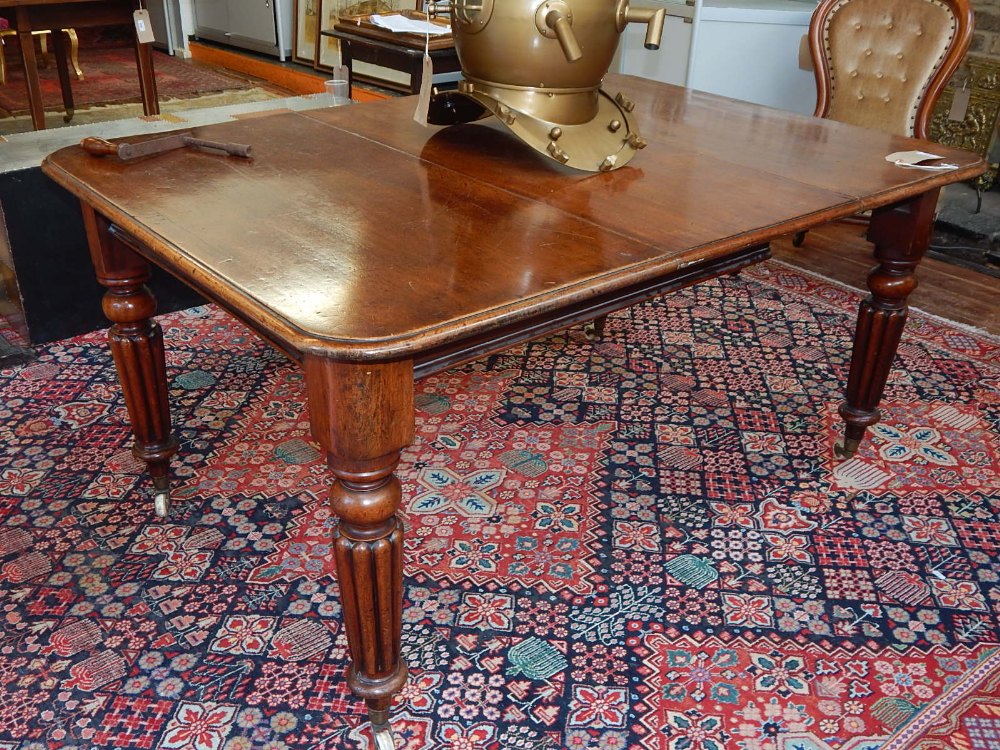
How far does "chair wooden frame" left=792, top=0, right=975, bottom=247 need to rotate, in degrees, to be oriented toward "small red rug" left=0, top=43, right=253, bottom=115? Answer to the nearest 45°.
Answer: approximately 45° to its right

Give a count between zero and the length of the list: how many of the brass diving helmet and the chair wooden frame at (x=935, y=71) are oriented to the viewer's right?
0

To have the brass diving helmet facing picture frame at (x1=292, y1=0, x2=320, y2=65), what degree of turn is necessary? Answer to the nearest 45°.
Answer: approximately 45° to its right

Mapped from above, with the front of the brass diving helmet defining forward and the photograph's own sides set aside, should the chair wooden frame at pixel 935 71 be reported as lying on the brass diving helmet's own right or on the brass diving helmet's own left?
on the brass diving helmet's own right

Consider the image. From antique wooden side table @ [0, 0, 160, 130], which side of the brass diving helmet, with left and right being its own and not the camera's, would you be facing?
front

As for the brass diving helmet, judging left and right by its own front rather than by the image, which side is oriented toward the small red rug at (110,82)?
front

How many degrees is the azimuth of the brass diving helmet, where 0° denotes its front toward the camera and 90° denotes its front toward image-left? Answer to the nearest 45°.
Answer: approximately 135°

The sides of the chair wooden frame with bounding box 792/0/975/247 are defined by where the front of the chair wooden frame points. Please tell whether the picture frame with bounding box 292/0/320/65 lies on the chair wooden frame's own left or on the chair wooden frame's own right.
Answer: on the chair wooden frame's own right

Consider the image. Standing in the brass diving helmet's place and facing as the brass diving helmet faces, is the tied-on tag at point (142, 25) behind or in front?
in front

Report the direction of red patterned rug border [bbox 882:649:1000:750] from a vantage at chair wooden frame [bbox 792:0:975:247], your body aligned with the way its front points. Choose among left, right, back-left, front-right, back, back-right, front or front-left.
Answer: front-left

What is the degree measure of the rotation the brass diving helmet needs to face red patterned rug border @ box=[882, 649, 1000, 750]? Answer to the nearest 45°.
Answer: approximately 180°

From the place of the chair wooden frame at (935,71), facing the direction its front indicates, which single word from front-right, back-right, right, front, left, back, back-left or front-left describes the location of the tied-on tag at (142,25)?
front-right
